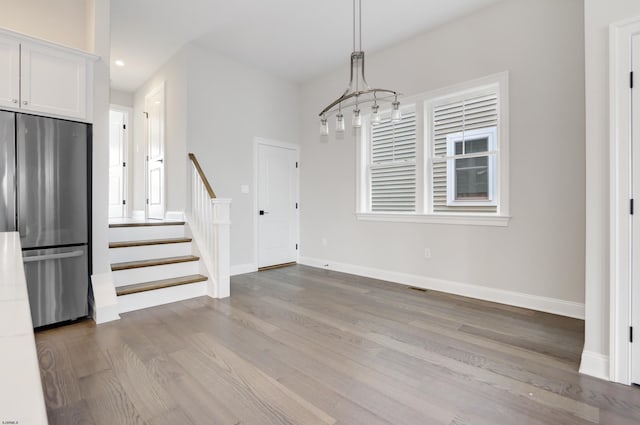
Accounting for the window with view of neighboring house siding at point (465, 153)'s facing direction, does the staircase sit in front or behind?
in front

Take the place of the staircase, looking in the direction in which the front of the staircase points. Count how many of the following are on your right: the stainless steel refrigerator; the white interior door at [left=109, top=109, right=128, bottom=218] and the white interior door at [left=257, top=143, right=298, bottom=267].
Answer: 1

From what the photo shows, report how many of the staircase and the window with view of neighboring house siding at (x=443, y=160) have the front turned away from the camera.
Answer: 0

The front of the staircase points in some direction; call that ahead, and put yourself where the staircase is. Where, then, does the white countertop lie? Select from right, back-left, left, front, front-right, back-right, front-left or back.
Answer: front-right

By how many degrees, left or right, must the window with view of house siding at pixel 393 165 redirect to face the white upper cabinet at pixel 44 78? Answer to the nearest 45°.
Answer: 0° — it already faces it

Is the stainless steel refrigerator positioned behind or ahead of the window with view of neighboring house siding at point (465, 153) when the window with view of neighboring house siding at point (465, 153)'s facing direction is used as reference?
ahead

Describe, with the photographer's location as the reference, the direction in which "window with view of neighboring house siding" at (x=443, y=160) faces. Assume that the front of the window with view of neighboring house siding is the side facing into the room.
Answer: facing the viewer and to the left of the viewer

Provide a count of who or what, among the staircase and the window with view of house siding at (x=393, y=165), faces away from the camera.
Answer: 0

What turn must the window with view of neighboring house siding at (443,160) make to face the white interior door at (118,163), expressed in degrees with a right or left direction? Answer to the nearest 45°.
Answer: approximately 45° to its right

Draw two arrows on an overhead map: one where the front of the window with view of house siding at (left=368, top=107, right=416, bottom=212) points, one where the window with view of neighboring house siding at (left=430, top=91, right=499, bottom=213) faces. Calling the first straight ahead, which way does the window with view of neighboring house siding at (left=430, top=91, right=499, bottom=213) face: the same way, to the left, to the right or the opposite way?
the same way

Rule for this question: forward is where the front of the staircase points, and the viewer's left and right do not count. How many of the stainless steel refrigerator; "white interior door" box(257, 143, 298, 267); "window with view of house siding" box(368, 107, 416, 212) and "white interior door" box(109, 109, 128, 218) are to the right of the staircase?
1

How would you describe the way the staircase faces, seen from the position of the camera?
facing the viewer and to the right of the viewer
